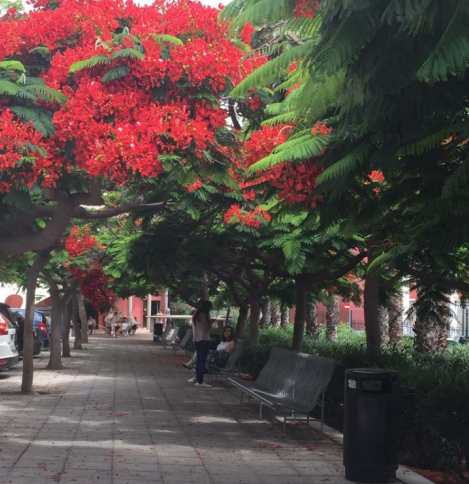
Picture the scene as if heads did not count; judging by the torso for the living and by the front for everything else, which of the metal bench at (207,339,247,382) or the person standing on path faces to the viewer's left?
the metal bench

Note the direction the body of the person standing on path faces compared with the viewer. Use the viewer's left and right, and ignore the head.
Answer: facing to the right of the viewer

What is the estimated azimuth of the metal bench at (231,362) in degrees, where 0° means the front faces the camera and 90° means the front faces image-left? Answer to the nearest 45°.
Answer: approximately 90°

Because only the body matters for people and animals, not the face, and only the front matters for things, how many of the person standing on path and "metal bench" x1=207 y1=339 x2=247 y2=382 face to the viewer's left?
1

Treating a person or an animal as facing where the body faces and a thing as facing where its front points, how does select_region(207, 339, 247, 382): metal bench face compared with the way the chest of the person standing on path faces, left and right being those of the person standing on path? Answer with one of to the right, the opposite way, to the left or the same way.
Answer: the opposite way

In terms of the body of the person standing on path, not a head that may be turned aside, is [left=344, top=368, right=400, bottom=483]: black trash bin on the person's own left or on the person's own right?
on the person's own right

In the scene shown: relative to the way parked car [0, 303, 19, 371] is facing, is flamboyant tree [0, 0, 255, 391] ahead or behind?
behind

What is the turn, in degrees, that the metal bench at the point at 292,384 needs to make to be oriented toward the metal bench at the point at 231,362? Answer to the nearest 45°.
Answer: approximately 135° to its right

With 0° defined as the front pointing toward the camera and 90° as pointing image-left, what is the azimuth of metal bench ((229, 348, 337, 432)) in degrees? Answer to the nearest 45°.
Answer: approximately 45°

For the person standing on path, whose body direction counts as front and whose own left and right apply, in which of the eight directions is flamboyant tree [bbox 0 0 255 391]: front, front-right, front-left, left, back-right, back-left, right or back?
right

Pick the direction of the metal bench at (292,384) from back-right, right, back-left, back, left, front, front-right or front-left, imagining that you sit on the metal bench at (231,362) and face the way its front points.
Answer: left

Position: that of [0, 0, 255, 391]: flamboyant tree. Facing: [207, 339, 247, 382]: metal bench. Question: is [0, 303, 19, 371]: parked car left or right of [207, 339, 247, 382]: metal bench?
left
